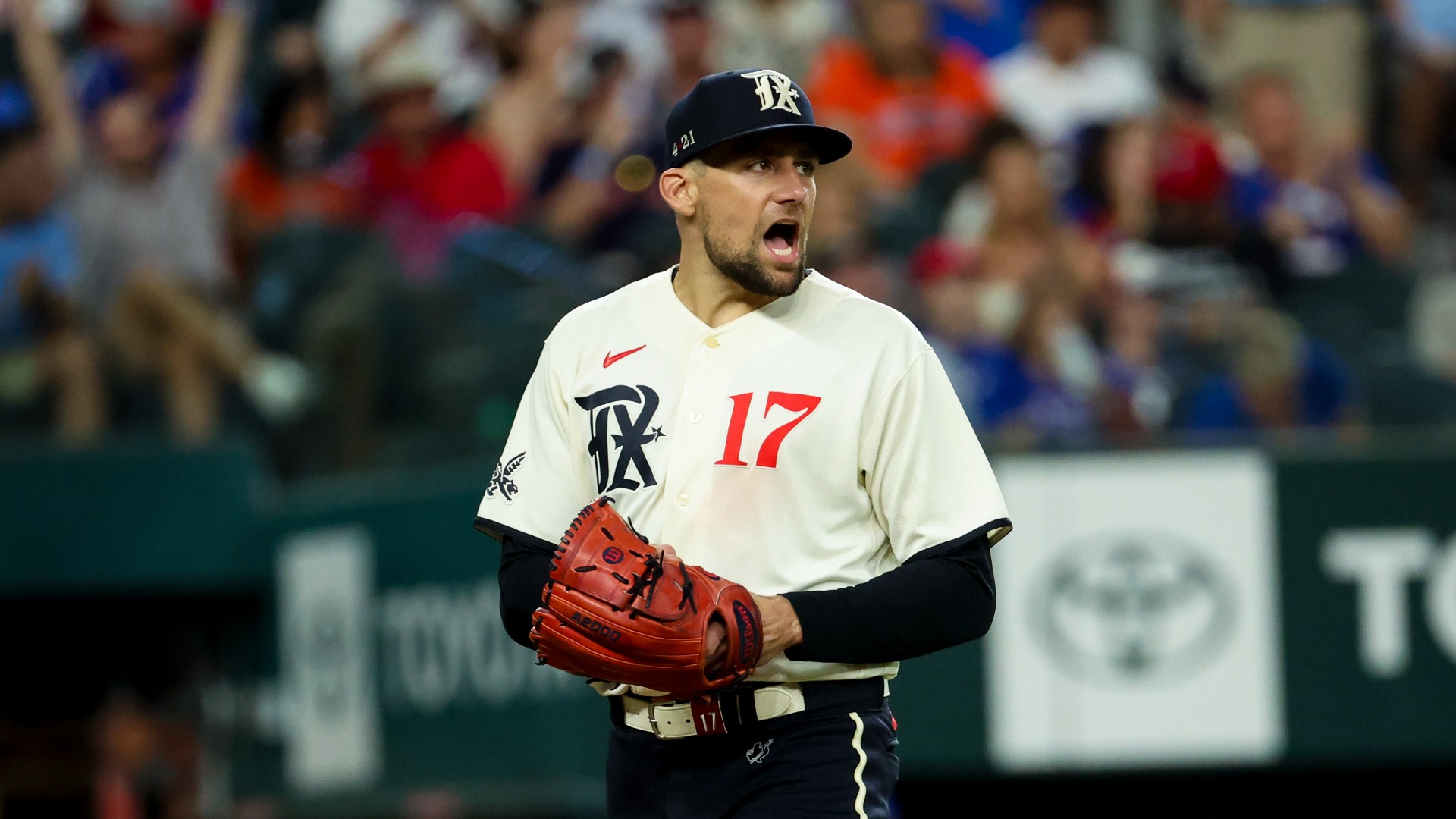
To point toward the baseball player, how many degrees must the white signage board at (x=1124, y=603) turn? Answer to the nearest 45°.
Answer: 0° — it already faces them

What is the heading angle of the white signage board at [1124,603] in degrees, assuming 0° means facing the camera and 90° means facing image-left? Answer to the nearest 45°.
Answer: approximately 0°
